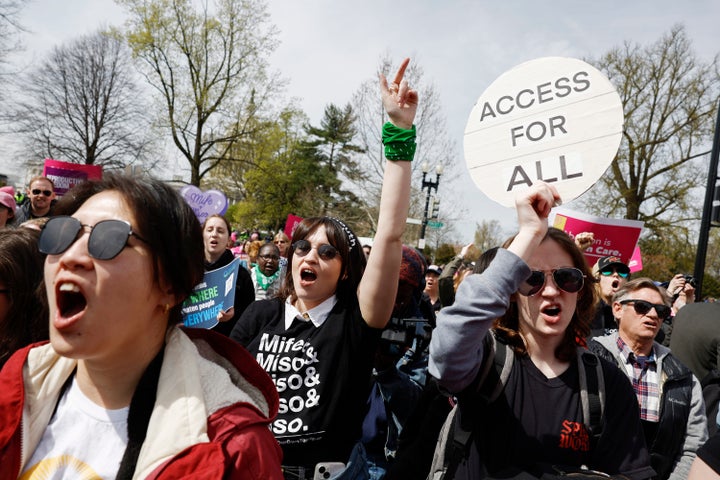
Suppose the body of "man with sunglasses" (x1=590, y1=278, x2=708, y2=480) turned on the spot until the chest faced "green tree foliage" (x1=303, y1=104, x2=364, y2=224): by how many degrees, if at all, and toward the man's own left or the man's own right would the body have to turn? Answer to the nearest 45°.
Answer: approximately 135° to the man's own right

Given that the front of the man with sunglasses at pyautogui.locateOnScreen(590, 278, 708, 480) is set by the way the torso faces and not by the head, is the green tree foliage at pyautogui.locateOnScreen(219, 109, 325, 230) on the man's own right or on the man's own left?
on the man's own right

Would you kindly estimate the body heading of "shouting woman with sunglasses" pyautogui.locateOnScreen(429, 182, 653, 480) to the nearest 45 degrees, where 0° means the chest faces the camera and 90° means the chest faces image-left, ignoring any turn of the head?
approximately 0°

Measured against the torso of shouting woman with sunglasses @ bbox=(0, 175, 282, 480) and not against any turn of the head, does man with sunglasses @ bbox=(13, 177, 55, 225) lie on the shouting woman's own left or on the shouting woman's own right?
on the shouting woman's own right

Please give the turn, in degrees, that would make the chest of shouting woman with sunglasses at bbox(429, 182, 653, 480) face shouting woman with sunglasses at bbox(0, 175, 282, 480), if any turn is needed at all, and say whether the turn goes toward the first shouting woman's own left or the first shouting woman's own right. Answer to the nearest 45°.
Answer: approximately 45° to the first shouting woman's own right

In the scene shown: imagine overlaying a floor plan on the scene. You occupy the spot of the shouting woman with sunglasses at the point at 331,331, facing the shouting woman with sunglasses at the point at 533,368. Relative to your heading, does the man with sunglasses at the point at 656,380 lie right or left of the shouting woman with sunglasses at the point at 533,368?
left
